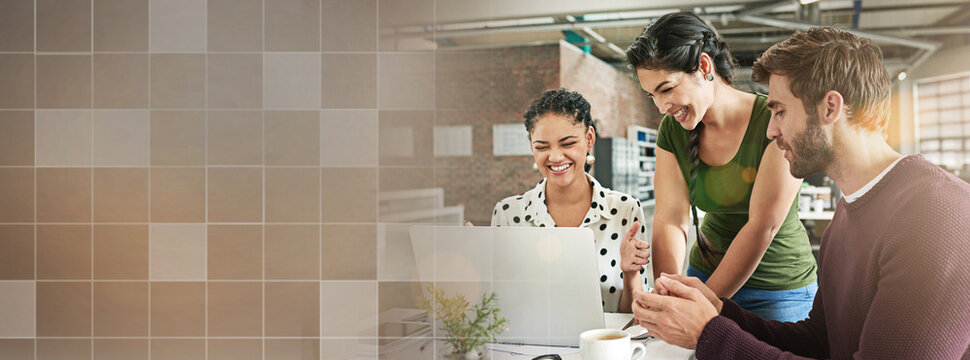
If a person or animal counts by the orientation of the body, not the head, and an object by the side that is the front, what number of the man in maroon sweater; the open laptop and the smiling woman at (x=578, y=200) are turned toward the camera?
1

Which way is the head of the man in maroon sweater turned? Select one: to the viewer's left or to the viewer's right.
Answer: to the viewer's left

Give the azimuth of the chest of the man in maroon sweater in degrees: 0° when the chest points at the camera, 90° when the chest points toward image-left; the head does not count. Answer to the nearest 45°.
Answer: approximately 90°

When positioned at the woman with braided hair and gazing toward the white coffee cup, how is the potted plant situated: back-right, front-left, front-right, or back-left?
front-right

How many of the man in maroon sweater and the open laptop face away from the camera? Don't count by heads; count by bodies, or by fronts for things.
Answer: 1

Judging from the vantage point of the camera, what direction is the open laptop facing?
facing away from the viewer

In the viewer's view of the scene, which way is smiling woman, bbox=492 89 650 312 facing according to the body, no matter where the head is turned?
toward the camera

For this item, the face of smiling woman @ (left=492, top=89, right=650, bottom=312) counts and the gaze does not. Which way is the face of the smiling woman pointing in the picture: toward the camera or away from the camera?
toward the camera

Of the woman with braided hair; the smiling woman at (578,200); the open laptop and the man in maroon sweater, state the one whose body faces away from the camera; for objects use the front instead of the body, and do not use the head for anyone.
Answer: the open laptop

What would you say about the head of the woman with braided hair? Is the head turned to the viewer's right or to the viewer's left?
to the viewer's left

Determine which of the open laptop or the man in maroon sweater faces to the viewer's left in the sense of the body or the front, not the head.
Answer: the man in maroon sweater
